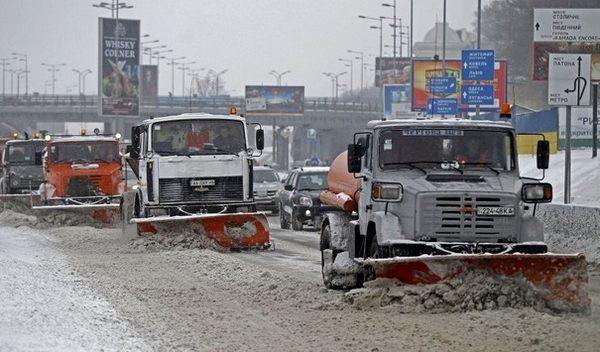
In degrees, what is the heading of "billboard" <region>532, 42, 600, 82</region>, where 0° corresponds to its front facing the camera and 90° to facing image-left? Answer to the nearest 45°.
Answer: approximately 0°

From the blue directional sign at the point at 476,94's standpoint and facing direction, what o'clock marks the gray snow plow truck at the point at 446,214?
The gray snow plow truck is roughly at 12 o'clock from the blue directional sign.

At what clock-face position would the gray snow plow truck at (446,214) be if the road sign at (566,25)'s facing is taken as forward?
The gray snow plow truck is roughly at 12 o'clock from the road sign.

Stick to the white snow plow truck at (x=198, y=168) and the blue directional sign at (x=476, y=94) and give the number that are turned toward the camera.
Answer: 2

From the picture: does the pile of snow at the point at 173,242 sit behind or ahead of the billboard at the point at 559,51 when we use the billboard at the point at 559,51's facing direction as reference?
ahead
